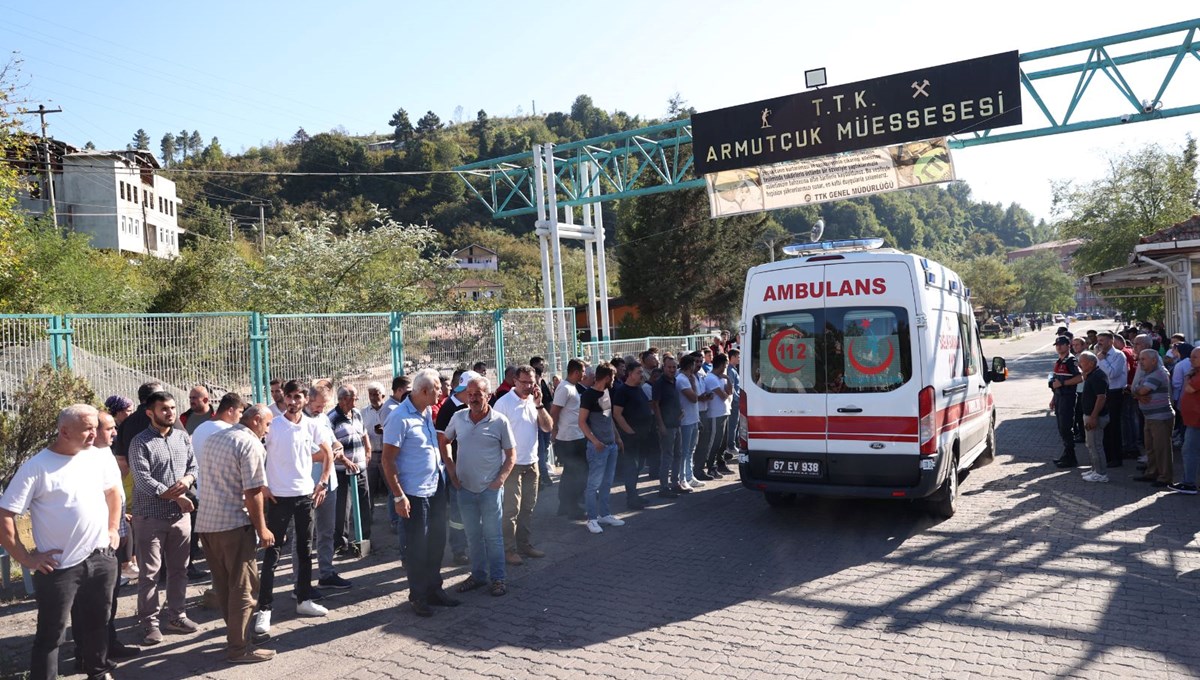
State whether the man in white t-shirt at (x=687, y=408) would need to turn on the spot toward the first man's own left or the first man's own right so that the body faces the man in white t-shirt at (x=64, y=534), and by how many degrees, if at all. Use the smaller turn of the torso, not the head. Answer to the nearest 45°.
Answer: approximately 135° to the first man's own right

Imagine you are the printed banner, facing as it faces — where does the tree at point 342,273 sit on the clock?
The tree is roughly at 4 o'clock from the printed banner.

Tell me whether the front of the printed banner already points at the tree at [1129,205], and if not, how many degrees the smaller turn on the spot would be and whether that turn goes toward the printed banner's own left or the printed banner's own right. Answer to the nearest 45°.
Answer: approximately 135° to the printed banner's own left

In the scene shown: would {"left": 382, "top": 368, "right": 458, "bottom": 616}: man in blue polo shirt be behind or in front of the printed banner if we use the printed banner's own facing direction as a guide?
in front

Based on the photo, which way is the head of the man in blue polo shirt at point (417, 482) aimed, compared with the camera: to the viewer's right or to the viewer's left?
to the viewer's right

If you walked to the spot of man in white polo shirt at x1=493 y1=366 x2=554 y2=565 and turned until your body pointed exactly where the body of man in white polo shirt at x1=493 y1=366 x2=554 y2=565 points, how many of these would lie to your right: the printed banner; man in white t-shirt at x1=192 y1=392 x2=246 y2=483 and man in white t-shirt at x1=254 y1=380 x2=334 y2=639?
2

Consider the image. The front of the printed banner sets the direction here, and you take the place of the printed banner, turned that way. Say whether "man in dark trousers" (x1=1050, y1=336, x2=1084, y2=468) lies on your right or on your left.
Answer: on your left

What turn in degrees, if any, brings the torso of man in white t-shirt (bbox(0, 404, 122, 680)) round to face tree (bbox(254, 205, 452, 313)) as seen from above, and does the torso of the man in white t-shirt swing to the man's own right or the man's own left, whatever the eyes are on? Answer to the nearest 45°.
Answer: approximately 135° to the man's own left

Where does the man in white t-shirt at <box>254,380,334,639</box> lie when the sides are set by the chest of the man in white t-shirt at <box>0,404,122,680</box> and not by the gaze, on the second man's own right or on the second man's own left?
on the second man's own left

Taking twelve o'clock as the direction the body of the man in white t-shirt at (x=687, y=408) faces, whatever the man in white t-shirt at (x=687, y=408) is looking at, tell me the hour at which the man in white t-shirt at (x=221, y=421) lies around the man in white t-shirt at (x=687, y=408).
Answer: the man in white t-shirt at (x=221, y=421) is roughly at 4 o'clock from the man in white t-shirt at (x=687, y=408).

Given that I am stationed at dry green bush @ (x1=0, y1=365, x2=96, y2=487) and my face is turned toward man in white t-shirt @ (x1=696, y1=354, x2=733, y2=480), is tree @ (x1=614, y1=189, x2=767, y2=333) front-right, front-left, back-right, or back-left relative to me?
front-left

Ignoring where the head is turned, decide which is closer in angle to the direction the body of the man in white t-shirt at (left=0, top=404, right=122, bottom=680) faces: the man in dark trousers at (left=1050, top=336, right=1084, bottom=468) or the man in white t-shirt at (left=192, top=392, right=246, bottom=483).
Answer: the man in dark trousers

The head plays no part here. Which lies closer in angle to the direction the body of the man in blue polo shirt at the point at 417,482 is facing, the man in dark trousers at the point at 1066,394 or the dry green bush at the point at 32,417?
the man in dark trousers

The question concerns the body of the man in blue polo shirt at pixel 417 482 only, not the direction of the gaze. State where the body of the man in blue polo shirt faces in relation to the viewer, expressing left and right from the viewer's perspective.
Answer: facing the viewer and to the right of the viewer
